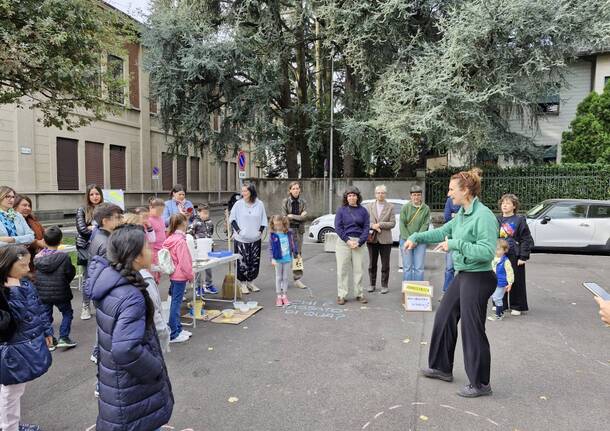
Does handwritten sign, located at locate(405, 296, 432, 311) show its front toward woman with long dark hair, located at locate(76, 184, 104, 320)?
no

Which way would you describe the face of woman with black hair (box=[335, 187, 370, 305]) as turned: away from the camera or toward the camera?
toward the camera

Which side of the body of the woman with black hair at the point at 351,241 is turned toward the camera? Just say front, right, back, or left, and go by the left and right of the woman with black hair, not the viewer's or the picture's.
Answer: front

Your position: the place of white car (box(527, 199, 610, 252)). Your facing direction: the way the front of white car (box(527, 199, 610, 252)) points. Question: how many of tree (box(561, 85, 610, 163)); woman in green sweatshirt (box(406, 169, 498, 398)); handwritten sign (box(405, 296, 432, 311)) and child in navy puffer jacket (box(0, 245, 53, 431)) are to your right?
1

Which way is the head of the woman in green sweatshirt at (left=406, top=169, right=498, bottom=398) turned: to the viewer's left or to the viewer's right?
to the viewer's left

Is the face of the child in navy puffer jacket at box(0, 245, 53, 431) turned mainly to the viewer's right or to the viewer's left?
to the viewer's right

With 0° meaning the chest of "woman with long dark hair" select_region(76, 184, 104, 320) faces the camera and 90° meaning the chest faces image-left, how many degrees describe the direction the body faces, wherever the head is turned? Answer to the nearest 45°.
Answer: approximately 315°

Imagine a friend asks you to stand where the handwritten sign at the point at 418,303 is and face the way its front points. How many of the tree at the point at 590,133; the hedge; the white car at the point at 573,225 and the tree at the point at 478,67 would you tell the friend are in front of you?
0

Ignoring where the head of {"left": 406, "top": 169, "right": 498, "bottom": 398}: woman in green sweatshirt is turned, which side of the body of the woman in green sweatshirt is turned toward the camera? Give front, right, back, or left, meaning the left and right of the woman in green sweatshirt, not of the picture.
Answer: left

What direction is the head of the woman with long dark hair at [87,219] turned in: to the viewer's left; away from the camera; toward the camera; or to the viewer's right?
toward the camera

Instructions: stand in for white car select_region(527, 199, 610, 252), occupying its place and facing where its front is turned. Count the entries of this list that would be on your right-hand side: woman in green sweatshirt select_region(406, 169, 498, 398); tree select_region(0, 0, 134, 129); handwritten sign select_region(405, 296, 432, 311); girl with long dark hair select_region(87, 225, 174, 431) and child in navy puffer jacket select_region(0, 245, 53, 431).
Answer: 0

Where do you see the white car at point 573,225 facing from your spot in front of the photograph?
facing to the left of the viewer

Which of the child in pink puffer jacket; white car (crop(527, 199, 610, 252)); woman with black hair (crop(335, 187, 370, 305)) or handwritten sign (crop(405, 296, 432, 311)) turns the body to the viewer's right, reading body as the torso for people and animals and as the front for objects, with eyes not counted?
the child in pink puffer jacket

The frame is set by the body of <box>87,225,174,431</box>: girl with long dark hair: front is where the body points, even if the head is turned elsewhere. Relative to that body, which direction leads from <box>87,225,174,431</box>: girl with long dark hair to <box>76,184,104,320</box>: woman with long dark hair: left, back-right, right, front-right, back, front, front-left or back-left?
left

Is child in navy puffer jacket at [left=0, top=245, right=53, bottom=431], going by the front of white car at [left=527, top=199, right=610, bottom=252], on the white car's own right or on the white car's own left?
on the white car's own left

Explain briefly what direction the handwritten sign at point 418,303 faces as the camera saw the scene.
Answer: facing the viewer
